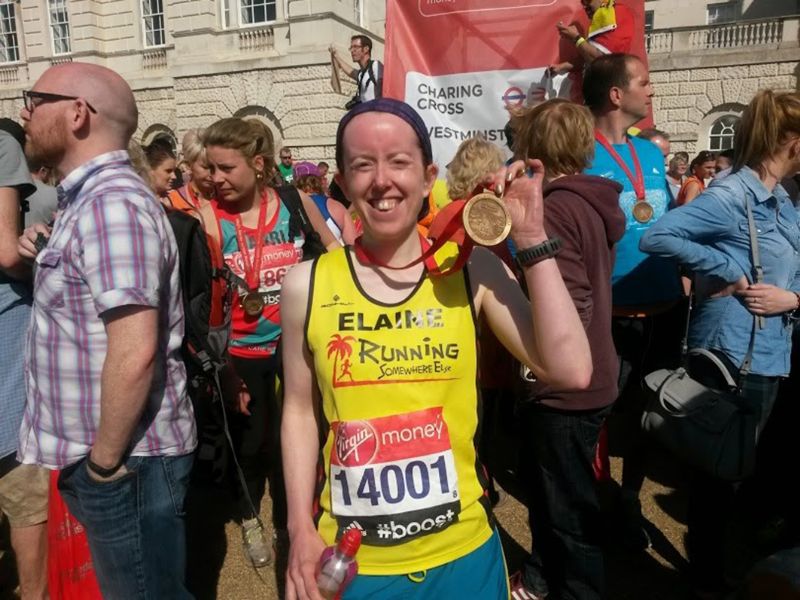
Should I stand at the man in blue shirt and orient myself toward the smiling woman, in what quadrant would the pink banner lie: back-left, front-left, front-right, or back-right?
back-right

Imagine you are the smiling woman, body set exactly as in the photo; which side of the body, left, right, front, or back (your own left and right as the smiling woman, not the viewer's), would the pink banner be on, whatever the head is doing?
back

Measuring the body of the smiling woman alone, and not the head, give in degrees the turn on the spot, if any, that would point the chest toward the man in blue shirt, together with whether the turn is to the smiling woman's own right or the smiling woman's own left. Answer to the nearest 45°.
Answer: approximately 135° to the smiling woman's own left

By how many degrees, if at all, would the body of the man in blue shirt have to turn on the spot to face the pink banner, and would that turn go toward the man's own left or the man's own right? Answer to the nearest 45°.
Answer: approximately 180°

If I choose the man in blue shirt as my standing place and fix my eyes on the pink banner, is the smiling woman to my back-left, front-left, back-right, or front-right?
back-left

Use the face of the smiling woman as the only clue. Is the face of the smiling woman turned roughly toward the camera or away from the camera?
toward the camera

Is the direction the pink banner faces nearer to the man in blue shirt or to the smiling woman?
the smiling woman

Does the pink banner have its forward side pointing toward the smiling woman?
yes

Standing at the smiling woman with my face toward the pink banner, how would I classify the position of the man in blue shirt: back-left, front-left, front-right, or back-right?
front-right

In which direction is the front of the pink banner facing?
toward the camera

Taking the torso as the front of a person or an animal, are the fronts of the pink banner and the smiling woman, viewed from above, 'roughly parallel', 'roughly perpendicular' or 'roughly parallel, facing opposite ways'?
roughly parallel

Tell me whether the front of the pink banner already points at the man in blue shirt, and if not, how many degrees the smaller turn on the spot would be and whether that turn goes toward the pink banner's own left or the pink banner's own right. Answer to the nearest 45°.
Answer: approximately 45° to the pink banner's own left

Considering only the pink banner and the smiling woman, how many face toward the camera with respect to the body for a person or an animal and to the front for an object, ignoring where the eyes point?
2

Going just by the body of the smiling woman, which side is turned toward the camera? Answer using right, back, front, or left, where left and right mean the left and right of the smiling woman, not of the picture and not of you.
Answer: front
